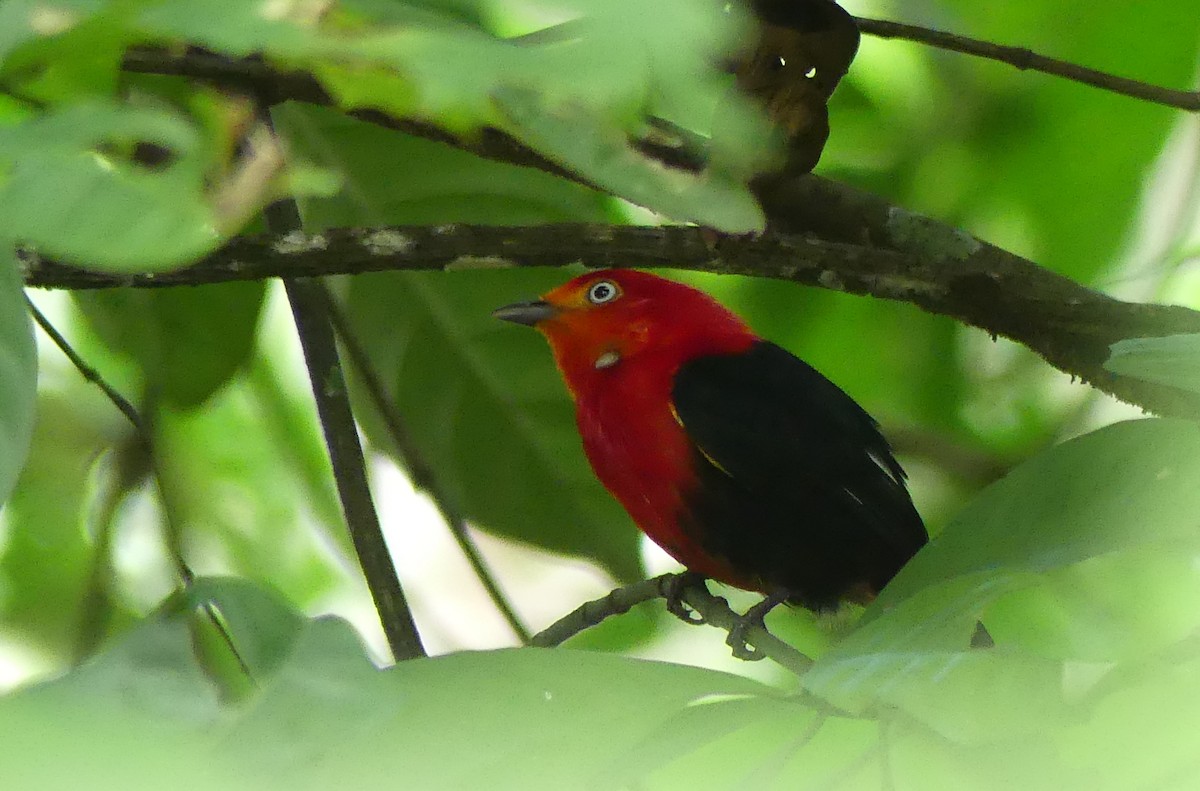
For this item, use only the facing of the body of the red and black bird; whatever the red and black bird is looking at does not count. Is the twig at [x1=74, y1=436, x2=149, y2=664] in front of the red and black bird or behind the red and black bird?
in front

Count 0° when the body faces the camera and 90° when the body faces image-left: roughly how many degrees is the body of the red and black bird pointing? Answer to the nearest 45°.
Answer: approximately 90°

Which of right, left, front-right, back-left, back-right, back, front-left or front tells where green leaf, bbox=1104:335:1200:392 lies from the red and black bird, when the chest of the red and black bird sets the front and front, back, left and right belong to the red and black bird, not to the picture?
back

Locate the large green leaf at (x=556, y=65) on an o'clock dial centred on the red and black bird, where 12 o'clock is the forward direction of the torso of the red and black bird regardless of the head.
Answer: The large green leaf is roughly at 9 o'clock from the red and black bird.

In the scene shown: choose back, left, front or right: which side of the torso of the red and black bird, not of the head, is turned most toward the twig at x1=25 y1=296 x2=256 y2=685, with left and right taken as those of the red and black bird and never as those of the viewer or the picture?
front

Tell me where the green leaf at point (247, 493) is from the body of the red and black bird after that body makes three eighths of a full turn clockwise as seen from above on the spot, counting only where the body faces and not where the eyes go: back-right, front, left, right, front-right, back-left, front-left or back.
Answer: back-left
